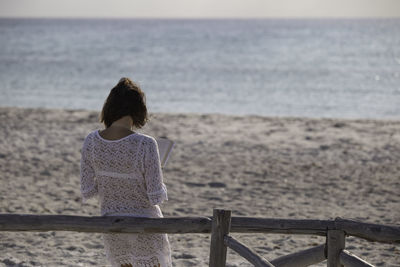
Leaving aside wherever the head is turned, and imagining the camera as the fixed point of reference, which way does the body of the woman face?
away from the camera
